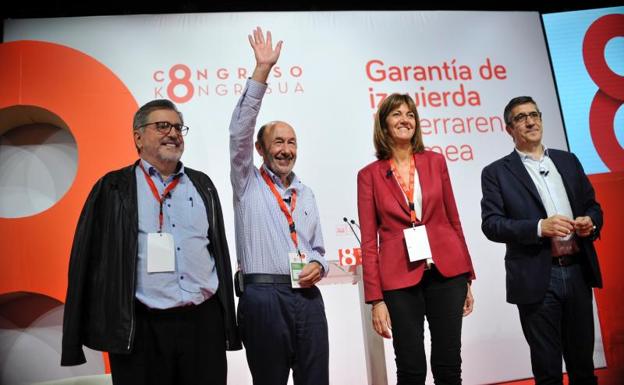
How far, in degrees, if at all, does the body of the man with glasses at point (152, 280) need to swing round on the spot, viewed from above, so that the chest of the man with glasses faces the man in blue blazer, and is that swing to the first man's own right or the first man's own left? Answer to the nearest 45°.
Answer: approximately 45° to the first man's own left

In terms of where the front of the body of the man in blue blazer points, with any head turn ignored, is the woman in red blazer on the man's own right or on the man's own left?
on the man's own right

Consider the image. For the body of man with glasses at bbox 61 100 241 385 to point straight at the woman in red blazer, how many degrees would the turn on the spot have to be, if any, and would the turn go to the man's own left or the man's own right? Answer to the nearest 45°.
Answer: approximately 45° to the man's own left

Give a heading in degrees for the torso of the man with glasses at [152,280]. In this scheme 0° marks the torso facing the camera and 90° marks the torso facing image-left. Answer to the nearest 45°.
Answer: approximately 315°

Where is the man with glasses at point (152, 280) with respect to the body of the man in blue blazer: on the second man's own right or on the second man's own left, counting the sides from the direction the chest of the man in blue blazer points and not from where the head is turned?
on the second man's own right

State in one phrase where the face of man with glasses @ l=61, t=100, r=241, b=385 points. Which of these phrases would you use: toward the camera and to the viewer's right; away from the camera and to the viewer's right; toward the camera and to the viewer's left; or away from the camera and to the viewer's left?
toward the camera and to the viewer's right
